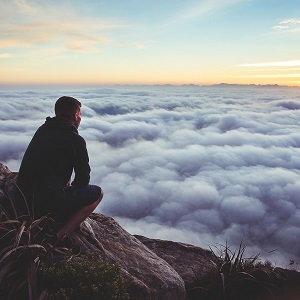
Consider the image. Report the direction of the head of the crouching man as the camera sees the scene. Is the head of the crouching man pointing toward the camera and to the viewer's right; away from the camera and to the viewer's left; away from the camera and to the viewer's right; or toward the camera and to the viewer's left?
away from the camera and to the viewer's right

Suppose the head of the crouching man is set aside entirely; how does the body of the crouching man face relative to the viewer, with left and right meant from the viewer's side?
facing away from the viewer and to the right of the viewer

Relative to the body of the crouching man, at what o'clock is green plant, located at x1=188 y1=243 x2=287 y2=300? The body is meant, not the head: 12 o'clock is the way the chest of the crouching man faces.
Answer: The green plant is roughly at 1 o'clock from the crouching man.
